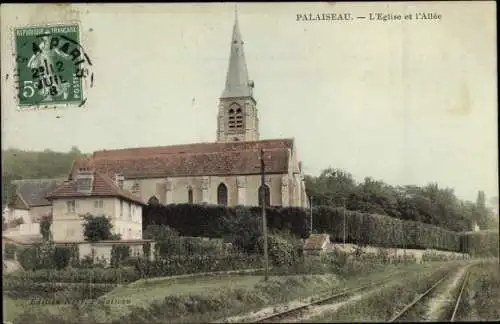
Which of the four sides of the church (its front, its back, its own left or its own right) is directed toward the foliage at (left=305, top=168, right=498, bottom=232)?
front

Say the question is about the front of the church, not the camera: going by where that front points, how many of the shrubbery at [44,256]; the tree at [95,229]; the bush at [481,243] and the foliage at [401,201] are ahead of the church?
2

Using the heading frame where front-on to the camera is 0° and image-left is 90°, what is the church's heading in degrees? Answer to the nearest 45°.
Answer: approximately 270°

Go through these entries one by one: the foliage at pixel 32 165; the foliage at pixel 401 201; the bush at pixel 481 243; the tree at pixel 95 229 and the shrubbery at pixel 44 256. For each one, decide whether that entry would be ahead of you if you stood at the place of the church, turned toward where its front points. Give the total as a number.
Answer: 2

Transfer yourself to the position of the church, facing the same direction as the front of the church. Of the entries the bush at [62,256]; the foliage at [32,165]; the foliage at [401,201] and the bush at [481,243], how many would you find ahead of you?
2
